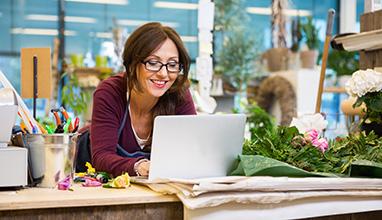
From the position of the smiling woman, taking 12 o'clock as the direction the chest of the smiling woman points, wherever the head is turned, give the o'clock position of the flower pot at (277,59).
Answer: The flower pot is roughly at 8 o'clock from the smiling woman.

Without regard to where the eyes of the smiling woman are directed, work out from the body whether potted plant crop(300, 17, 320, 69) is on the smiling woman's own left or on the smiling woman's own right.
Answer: on the smiling woman's own left

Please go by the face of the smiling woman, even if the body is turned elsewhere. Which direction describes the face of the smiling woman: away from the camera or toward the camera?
toward the camera

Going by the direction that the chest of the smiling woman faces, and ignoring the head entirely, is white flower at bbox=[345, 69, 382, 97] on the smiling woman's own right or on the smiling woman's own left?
on the smiling woman's own left

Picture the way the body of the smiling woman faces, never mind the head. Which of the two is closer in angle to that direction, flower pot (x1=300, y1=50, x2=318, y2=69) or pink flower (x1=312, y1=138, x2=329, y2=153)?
the pink flower

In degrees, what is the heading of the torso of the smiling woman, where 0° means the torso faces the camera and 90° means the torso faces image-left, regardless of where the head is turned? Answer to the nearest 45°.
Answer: approximately 315°

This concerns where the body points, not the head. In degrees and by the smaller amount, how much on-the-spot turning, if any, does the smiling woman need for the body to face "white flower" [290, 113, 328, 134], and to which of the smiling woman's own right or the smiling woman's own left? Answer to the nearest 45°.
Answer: approximately 45° to the smiling woman's own left

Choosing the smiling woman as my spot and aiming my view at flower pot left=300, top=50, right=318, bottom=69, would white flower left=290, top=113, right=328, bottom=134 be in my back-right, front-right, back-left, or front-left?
front-right

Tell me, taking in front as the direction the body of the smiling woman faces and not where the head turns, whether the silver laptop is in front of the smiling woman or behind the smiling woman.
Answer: in front

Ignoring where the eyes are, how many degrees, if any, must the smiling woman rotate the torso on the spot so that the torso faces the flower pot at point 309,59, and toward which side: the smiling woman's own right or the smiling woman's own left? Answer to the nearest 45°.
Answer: approximately 90° to the smiling woman's own left

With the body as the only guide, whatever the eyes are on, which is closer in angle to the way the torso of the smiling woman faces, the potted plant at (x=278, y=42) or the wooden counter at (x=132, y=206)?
the wooden counter
